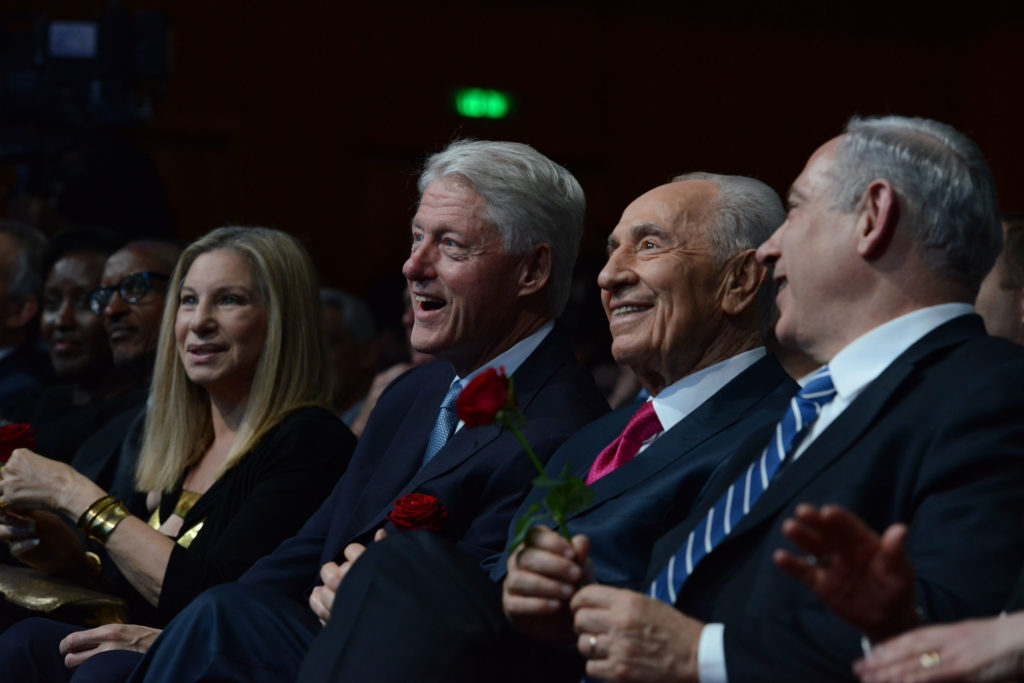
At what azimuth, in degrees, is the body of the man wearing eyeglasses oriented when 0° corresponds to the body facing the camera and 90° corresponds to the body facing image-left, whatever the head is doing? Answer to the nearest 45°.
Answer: approximately 45°

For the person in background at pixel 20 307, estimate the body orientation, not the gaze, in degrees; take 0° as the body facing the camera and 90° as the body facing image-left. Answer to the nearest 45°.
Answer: approximately 45°

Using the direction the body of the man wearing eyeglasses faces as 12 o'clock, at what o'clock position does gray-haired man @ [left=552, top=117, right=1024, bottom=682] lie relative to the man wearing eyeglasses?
The gray-haired man is roughly at 10 o'clock from the man wearing eyeglasses.

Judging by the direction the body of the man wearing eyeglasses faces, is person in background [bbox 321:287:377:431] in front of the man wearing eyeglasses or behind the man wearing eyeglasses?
behind

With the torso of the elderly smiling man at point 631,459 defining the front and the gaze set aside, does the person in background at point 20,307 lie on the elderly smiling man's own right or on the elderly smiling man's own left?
on the elderly smiling man's own right

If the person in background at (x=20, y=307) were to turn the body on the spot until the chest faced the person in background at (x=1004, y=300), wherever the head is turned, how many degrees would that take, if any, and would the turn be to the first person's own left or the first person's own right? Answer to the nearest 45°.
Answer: approximately 90° to the first person's own left

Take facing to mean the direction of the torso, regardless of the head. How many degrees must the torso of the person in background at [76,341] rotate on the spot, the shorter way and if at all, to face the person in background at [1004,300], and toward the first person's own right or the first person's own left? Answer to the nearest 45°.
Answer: approximately 90° to the first person's own left

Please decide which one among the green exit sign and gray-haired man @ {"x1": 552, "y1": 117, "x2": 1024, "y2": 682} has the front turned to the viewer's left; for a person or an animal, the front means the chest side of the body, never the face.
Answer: the gray-haired man

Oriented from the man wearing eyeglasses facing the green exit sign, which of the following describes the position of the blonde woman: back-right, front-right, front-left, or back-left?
back-right
